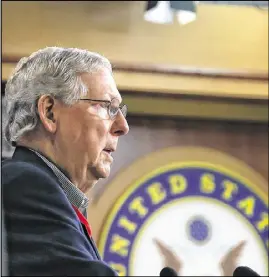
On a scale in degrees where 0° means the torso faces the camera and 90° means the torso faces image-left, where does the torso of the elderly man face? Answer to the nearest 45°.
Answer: approximately 270°

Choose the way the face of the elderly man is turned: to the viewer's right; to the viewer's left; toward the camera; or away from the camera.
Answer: to the viewer's right
